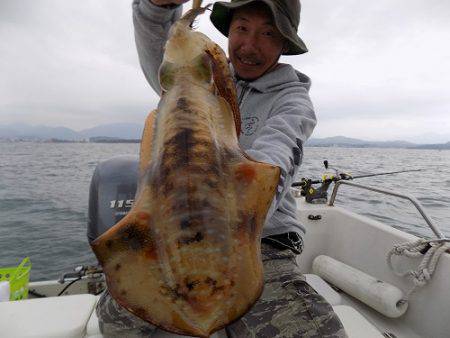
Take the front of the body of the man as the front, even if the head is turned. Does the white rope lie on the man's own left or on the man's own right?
on the man's own left

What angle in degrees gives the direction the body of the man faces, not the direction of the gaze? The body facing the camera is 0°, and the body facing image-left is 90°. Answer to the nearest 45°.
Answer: approximately 0°
